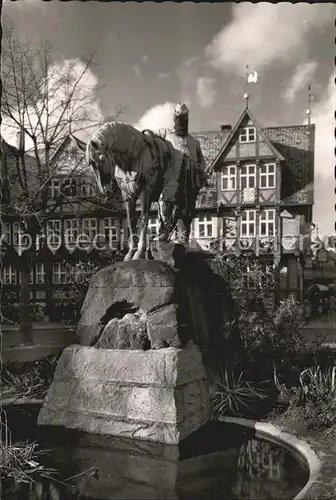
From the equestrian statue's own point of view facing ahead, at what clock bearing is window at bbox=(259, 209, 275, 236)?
The window is roughly at 5 o'clock from the equestrian statue.

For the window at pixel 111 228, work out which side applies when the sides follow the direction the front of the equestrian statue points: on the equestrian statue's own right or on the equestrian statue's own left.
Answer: on the equestrian statue's own right

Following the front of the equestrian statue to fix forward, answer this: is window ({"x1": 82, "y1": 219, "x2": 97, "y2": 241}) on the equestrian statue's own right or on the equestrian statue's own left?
on the equestrian statue's own right

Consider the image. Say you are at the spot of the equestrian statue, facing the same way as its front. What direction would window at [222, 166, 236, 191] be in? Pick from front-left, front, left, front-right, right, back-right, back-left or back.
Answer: back-right

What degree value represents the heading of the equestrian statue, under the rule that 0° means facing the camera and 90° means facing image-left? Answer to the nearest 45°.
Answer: approximately 45°
